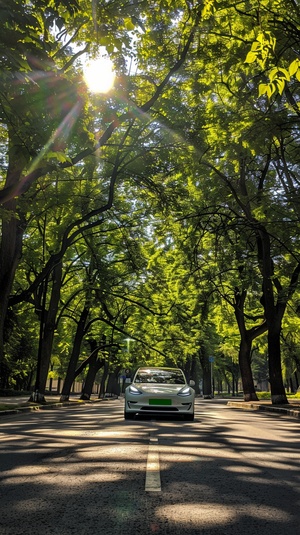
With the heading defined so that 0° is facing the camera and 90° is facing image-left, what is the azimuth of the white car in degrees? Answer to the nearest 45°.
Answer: approximately 0°
